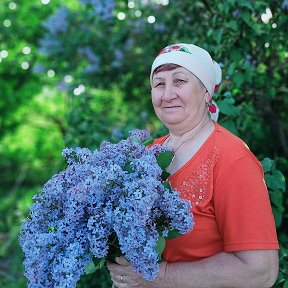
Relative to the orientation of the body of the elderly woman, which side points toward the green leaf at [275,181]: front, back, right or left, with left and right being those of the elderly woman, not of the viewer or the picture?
back

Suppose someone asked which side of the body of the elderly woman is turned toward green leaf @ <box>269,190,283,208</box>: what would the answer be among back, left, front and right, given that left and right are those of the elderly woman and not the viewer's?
back

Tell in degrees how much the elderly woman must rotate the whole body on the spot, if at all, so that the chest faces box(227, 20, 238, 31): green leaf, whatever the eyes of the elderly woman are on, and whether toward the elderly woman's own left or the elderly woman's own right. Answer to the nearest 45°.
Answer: approximately 135° to the elderly woman's own right

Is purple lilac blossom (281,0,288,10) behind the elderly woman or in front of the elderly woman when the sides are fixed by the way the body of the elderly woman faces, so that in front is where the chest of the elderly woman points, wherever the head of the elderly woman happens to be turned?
behind

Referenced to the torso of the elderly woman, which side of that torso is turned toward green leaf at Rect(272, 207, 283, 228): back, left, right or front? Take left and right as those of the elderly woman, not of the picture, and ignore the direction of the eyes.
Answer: back

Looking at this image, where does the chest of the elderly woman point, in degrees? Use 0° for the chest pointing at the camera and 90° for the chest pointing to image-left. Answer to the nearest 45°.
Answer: approximately 45°
